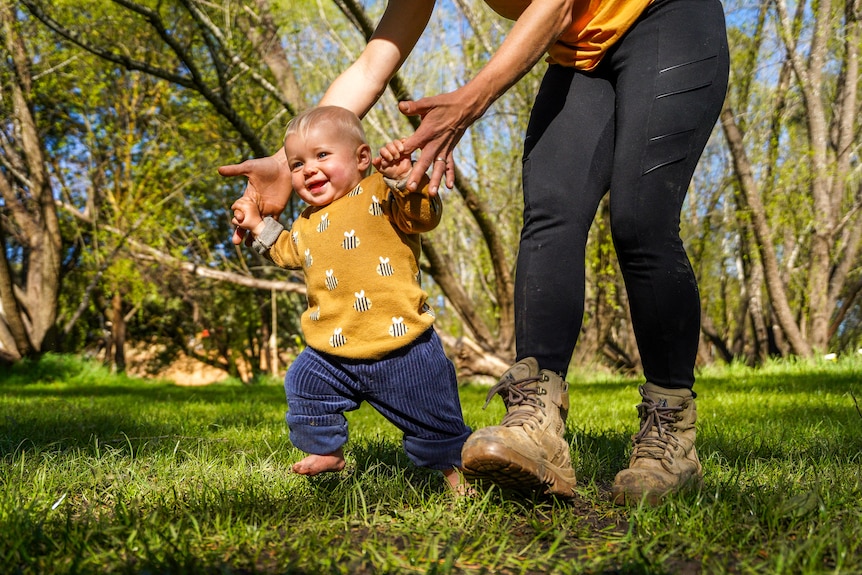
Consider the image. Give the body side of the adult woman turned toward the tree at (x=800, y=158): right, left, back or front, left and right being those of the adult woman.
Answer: back

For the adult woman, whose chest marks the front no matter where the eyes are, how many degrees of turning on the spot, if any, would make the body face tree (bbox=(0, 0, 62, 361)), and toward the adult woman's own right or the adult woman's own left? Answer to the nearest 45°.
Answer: approximately 90° to the adult woman's own right

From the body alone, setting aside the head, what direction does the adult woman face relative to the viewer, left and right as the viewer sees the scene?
facing the viewer and to the left of the viewer
